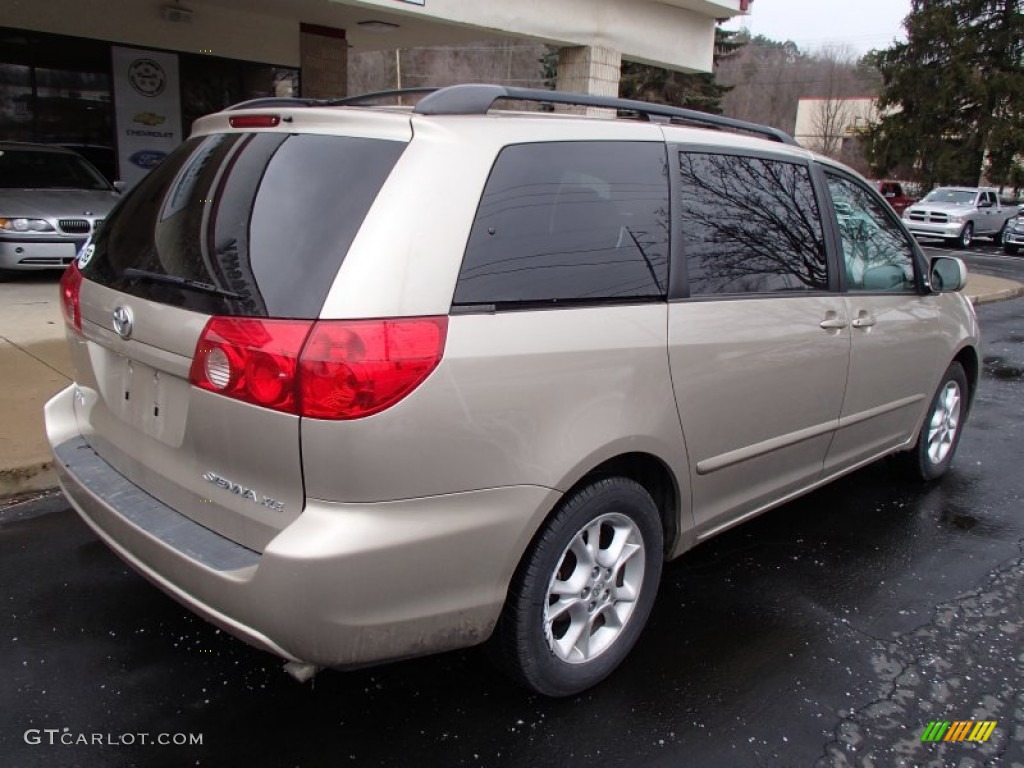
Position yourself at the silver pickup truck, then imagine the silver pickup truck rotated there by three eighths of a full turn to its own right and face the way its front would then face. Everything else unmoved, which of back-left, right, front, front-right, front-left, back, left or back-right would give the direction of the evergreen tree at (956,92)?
front

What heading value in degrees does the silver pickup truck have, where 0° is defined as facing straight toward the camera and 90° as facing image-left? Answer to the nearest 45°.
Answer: approximately 45°

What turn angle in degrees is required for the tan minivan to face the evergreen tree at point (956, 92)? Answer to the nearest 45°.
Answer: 0° — it already faces it

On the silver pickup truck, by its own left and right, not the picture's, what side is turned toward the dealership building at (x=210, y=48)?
front

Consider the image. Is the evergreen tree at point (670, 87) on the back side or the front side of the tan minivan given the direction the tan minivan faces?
on the front side

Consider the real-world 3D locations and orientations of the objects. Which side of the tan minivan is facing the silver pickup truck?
front

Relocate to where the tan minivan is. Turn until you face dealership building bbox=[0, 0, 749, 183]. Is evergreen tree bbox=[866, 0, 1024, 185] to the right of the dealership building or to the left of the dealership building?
right

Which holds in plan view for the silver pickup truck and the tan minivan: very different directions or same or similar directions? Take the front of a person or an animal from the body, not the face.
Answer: very different directions

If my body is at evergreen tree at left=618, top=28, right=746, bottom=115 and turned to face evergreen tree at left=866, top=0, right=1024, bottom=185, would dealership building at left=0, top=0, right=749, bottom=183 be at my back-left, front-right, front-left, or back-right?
back-right

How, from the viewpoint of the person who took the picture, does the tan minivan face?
facing away from the viewer and to the right of the viewer
